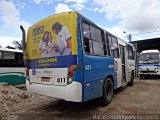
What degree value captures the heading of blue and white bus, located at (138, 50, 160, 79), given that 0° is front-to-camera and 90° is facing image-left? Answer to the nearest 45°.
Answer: approximately 0°

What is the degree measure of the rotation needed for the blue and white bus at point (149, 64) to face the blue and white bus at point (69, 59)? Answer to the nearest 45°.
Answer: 0° — it already faces it

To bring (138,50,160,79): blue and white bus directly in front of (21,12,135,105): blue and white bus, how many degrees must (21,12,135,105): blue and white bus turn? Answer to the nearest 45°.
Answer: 0° — it already faces it

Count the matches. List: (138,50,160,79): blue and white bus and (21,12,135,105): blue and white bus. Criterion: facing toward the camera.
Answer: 1

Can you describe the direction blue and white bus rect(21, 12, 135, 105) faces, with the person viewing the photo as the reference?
facing away from the viewer and to the right of the viewer
